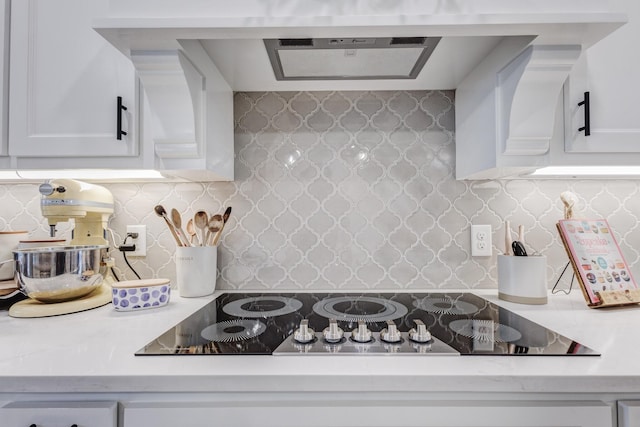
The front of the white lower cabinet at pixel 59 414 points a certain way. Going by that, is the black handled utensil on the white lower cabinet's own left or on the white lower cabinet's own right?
on the white lower cabinet's own left

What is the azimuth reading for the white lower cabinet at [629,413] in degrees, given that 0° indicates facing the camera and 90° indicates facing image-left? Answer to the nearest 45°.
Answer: approximately 0°

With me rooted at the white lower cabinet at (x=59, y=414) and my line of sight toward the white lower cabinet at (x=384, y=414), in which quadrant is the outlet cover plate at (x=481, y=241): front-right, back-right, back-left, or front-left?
front-left

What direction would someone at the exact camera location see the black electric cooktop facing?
facing the viewer

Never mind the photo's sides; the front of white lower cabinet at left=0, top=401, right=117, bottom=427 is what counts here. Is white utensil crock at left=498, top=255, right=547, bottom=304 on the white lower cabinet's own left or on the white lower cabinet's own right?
on the white lower cabinet's own left

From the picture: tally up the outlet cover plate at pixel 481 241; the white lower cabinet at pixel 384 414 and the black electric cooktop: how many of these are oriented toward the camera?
3

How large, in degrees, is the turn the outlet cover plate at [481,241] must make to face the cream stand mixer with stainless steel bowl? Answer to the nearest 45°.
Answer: approximately 45° to its right

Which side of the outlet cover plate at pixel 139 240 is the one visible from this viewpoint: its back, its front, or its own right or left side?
front

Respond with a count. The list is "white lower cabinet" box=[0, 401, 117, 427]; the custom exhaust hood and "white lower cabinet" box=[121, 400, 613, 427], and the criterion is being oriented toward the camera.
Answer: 3

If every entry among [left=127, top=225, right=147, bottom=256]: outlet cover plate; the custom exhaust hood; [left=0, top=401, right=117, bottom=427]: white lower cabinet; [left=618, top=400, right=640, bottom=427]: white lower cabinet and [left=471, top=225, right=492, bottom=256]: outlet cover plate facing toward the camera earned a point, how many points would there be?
5

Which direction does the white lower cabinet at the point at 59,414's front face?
toward the camera

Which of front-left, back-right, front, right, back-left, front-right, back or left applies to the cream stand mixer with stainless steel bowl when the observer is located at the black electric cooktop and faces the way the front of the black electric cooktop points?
right

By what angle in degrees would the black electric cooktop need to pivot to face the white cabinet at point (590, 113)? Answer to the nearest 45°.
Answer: approximately 90° to its left
